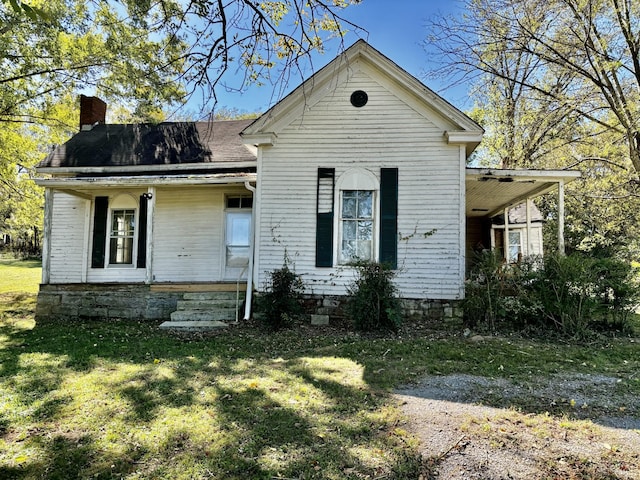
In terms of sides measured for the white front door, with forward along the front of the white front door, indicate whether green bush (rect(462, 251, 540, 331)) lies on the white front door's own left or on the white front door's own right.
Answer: on the white front door's own left

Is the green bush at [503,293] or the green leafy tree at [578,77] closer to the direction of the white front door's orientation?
the green bush

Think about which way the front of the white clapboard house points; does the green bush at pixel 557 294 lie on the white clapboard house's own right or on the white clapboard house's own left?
on the white clapboard house's own left

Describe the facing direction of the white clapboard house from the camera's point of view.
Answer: facing the viewer

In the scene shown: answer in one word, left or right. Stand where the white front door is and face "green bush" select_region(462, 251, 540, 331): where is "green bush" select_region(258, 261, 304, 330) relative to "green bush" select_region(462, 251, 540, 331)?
right

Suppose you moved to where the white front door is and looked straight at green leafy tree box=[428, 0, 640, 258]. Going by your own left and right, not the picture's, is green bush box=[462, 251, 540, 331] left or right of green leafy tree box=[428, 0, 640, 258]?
right

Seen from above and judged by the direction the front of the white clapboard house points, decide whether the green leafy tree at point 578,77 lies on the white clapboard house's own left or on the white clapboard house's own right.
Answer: on the white clapboard house's own left

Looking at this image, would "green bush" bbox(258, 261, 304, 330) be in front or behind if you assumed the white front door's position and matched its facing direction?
in front

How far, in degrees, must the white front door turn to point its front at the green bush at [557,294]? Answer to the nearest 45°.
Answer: approximately 45° to its left

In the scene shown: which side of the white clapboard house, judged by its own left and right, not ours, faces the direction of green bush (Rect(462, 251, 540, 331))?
left

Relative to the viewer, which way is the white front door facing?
toward the camera

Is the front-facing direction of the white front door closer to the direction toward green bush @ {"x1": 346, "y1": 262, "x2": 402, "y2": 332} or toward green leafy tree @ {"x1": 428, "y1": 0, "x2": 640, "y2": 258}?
the green bush
